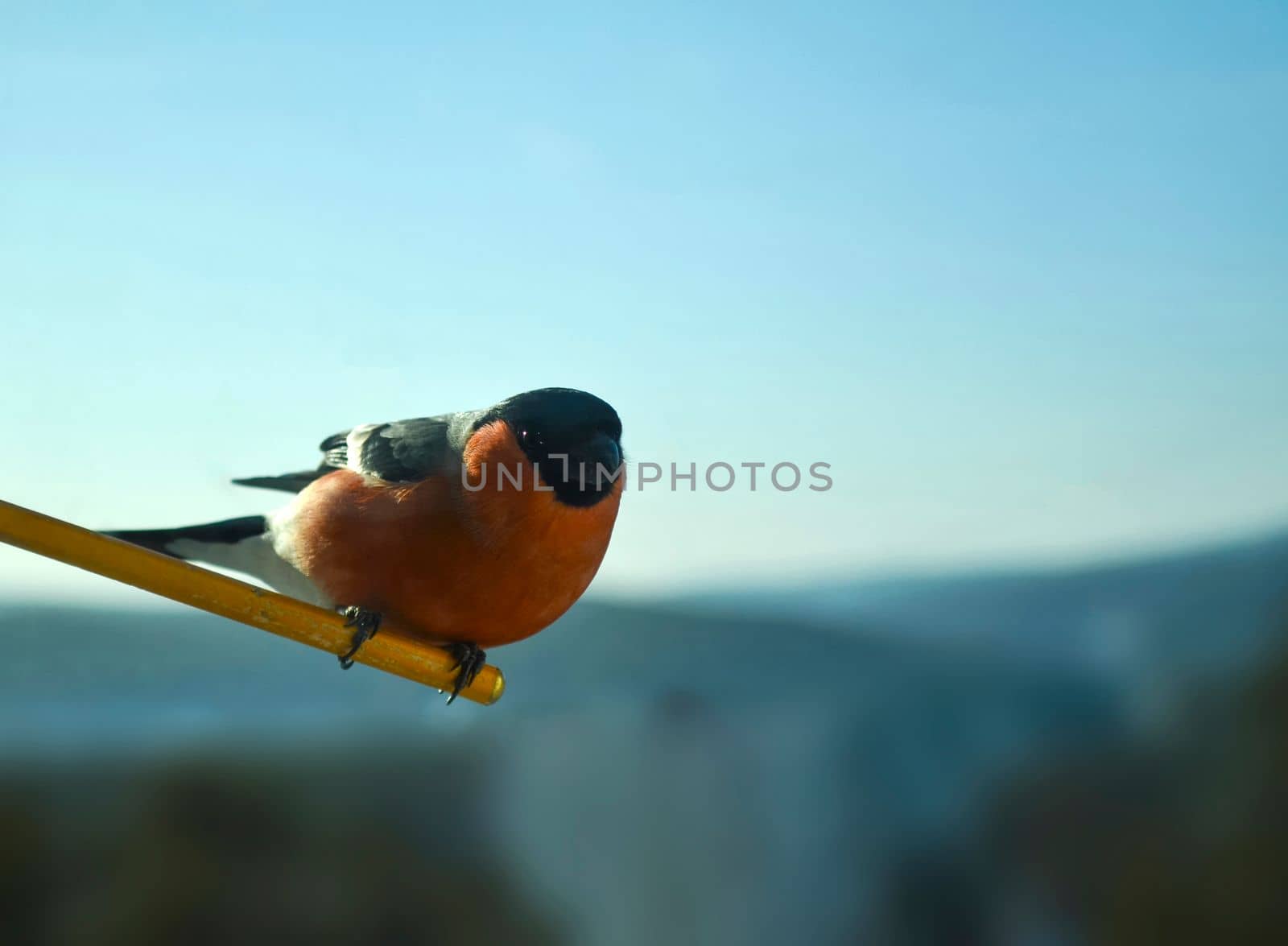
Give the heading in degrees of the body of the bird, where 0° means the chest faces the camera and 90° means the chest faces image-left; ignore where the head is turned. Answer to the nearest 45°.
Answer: approximately 315°
